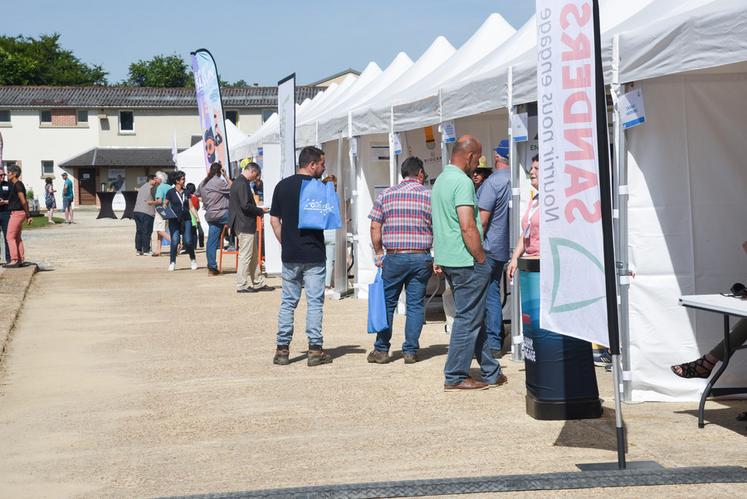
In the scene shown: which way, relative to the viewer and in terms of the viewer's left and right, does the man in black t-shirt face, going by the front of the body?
facing away from the viewer and to the right of the viewer

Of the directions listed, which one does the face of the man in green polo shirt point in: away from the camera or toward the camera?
away from the camera

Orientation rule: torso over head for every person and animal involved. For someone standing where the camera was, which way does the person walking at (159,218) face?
facing to the left of the viewer

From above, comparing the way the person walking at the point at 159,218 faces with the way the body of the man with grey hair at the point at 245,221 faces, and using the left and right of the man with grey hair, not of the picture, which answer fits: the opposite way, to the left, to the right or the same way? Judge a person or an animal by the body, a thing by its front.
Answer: the opposite way
